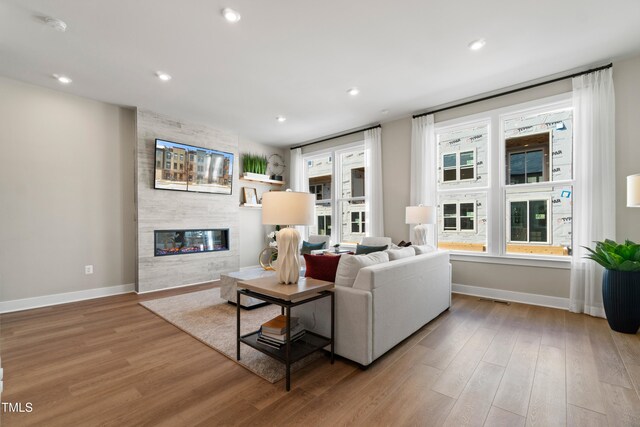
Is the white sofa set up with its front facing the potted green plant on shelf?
yes

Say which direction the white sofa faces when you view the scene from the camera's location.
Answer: facing away from the viewer and to the left of the viewer

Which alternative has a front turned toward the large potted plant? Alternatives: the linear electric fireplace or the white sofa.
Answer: the linear electric fireplace

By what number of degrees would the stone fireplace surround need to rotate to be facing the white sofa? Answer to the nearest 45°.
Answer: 0° — it already faces it

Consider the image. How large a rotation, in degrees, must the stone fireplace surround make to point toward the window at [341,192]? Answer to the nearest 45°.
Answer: approximately 45° to its left

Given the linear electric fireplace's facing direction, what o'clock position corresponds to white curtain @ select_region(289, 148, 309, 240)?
The white curtain is roughly at 10 o'clock from the linear electric fireplace.

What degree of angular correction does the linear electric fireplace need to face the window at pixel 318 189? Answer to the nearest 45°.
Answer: approximately 45° to its left

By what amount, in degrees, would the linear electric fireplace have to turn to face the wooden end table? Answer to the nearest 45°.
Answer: approximately 45° to its right

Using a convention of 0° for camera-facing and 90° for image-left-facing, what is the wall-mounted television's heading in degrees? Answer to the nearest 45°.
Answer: approximately 315°

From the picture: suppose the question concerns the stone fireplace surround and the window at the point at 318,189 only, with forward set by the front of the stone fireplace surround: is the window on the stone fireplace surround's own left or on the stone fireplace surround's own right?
on the stone fireplace surround's own left

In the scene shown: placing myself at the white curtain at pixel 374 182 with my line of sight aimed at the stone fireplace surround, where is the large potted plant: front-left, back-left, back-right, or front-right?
back-left
